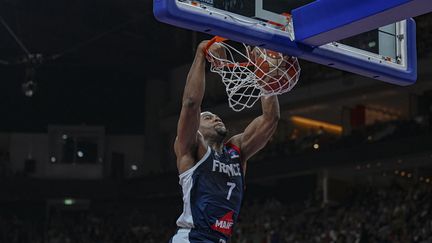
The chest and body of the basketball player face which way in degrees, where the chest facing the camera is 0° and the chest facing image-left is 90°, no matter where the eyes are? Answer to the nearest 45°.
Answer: approximately 315°
